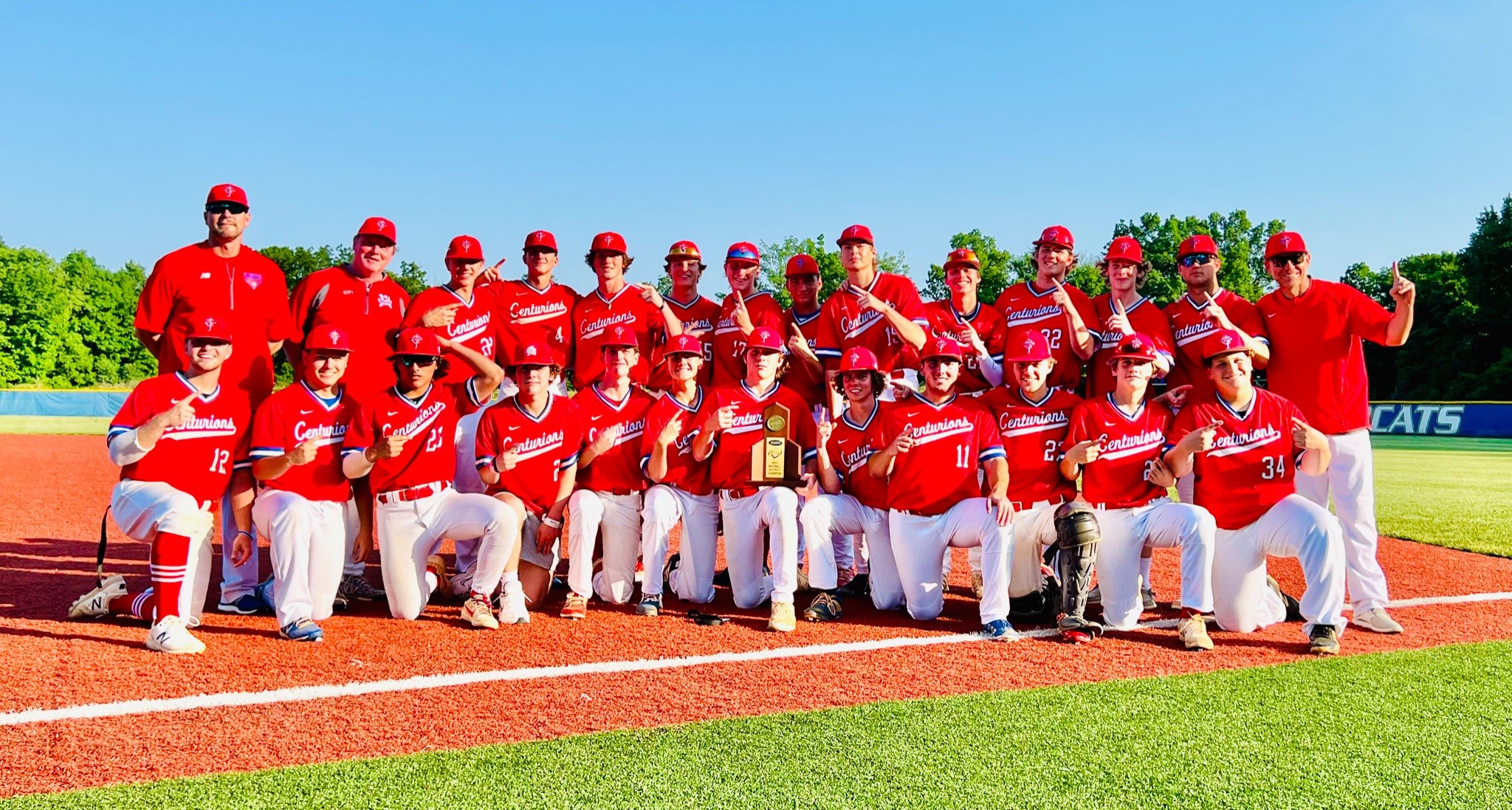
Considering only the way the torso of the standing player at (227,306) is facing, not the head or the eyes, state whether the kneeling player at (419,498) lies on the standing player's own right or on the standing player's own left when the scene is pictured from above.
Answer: on the standing player's own left

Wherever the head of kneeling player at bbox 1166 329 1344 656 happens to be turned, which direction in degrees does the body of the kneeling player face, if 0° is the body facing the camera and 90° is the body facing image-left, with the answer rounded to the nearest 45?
approximately 0°

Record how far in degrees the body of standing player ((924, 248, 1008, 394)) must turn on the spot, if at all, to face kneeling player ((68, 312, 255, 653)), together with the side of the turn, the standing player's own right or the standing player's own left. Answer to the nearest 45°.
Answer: approximately 45° to the standing player's own right

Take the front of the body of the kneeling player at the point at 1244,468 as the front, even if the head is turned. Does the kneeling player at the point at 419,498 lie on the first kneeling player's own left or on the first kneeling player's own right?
on the first kneeling player's own right
